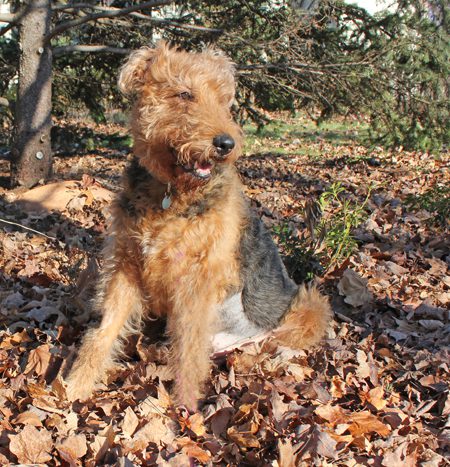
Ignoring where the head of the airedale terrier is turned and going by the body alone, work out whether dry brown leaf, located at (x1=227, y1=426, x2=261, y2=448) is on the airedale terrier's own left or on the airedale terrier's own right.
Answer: on the airedale terrier's own left

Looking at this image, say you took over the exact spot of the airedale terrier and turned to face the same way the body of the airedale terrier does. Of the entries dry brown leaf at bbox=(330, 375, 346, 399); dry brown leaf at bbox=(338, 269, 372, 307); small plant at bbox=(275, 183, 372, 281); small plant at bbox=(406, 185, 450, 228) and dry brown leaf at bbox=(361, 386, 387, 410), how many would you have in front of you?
0

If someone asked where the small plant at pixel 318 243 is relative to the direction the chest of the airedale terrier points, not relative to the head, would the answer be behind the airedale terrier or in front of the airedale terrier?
behind

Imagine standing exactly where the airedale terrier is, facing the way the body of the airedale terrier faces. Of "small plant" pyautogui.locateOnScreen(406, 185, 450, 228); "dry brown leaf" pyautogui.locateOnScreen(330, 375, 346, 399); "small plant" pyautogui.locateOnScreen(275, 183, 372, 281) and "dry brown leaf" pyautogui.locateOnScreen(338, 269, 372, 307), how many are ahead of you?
0

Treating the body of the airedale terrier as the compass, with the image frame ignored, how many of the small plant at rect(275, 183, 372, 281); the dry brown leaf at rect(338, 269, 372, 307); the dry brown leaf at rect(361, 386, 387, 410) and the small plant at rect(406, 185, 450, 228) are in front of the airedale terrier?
0

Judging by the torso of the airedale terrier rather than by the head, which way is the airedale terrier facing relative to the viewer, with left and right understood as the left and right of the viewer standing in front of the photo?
facing the viewer and to the left of the viewer

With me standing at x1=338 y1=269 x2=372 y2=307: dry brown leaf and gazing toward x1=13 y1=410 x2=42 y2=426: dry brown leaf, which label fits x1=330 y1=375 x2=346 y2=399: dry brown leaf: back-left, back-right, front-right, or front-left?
front-left

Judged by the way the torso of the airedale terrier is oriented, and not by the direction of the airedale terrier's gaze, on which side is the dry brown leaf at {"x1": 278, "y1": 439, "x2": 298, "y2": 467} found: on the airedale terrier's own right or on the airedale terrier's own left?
on the airedale terrier's own left

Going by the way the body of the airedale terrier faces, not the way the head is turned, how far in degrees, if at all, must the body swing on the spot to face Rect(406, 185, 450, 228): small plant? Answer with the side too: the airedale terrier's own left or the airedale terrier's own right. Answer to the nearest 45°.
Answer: approximately 180°

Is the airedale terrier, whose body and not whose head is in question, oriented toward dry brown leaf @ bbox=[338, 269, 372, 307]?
no

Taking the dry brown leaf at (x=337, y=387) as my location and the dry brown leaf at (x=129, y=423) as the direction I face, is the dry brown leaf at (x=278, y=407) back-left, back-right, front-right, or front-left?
front-left

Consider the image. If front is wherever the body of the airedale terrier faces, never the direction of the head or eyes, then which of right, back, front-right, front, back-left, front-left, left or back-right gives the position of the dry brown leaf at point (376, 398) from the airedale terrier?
back-left

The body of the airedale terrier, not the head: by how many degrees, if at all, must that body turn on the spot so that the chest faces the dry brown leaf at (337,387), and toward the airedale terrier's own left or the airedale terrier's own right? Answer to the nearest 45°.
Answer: approximately 135° to the airedale terrier's own left

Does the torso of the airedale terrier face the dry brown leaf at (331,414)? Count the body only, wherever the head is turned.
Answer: no
